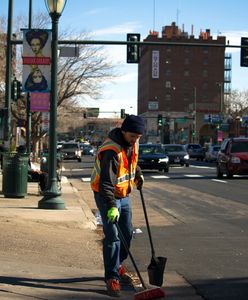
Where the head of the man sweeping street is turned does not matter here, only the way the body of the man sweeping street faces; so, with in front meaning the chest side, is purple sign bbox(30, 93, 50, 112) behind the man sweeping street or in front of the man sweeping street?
behind

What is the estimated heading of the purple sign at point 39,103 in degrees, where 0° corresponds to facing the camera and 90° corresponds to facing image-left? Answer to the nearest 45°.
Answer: approximately 0°

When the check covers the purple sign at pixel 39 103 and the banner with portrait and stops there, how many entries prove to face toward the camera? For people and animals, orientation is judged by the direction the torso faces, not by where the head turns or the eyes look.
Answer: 2

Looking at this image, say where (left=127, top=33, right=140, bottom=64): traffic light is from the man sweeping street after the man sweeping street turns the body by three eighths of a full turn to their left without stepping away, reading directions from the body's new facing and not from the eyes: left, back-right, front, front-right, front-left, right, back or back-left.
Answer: front

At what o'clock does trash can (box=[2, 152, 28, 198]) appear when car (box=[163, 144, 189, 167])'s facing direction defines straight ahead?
The trash can is roughly at 2 o'clock from the car.
